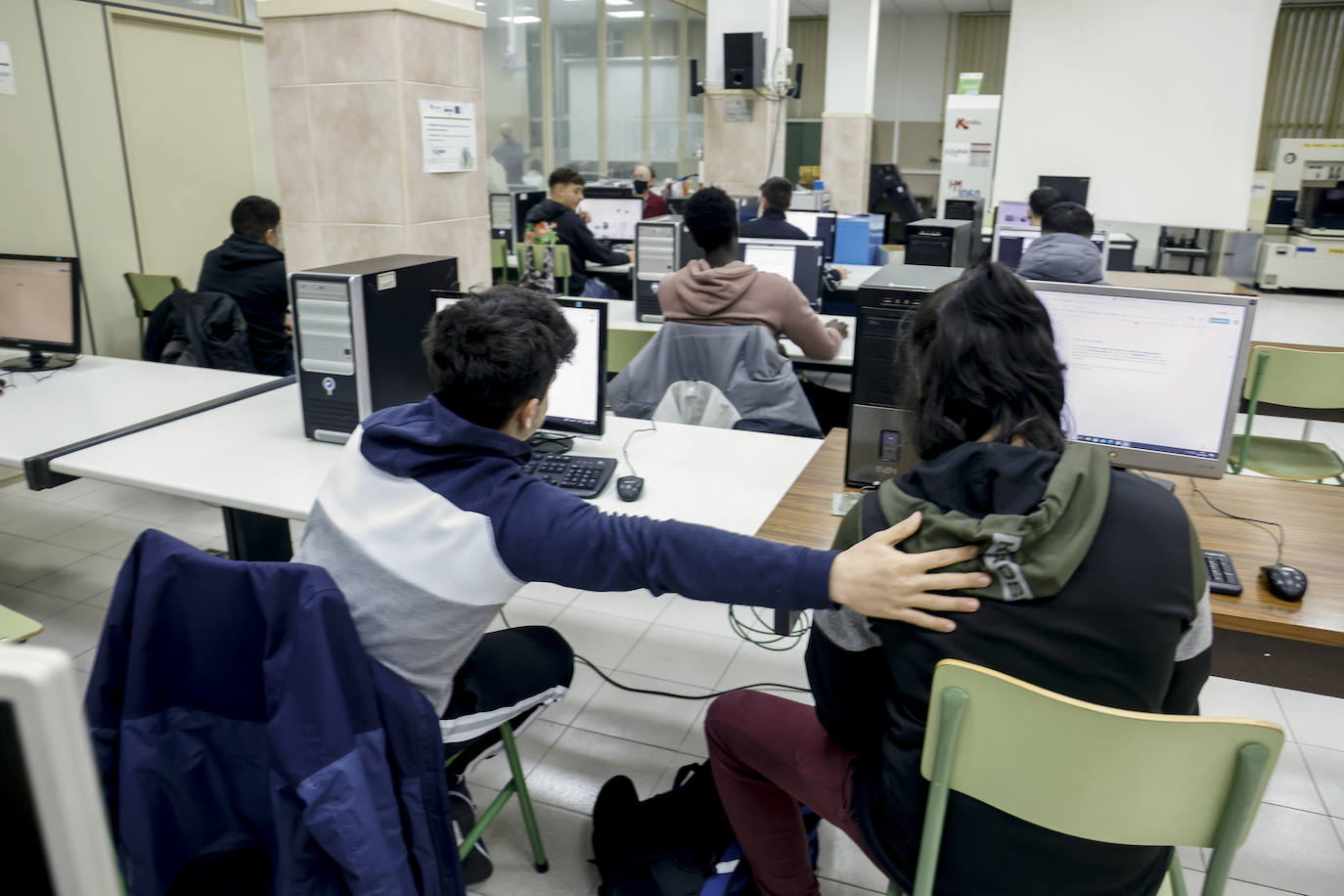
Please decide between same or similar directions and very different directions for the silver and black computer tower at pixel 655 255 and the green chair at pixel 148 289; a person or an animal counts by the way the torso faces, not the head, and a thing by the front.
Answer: very different directions

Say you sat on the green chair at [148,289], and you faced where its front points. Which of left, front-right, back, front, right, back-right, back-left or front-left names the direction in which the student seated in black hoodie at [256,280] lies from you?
right

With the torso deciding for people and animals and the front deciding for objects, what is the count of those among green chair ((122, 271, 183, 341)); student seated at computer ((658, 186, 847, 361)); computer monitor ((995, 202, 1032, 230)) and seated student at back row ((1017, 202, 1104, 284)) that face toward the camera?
1

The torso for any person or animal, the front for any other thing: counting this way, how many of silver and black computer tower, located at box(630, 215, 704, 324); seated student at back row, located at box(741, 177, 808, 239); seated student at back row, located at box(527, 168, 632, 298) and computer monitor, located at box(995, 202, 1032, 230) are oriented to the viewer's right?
1

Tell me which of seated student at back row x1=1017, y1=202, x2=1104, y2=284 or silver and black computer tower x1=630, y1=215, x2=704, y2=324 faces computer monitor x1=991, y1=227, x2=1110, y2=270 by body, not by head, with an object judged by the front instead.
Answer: the seated student at back row

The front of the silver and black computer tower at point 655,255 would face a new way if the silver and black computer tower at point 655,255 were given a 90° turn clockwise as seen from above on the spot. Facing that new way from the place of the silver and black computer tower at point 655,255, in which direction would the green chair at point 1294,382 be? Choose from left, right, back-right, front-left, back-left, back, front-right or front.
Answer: back-left

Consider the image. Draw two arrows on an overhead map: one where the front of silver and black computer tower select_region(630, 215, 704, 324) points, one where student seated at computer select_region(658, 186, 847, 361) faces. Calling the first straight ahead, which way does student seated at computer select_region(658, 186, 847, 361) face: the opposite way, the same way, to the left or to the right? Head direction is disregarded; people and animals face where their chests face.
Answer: the opposite way

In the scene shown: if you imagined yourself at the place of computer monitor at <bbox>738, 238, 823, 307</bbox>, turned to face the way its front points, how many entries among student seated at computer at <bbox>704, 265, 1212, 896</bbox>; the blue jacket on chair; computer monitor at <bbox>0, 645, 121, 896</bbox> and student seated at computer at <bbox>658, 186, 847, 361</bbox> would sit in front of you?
4

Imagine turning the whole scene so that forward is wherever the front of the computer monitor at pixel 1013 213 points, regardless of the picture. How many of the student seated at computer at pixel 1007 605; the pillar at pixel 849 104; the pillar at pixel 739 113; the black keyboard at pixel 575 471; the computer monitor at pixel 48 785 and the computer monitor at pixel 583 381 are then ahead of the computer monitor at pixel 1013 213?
4

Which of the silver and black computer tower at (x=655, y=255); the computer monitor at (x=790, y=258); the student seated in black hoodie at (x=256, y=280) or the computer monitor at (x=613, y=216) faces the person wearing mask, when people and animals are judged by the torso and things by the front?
the student seated in black hoodie

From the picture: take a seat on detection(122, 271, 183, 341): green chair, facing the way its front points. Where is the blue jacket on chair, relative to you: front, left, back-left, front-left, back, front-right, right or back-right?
back-right

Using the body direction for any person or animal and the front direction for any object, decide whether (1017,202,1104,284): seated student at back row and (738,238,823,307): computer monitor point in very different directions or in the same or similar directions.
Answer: very different directions

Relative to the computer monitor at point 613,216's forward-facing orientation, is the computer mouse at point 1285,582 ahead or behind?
ahead

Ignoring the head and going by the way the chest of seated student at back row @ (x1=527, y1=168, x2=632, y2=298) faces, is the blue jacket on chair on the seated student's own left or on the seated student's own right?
on the seated student's own right

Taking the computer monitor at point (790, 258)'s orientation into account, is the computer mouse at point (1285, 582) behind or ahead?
ahead
